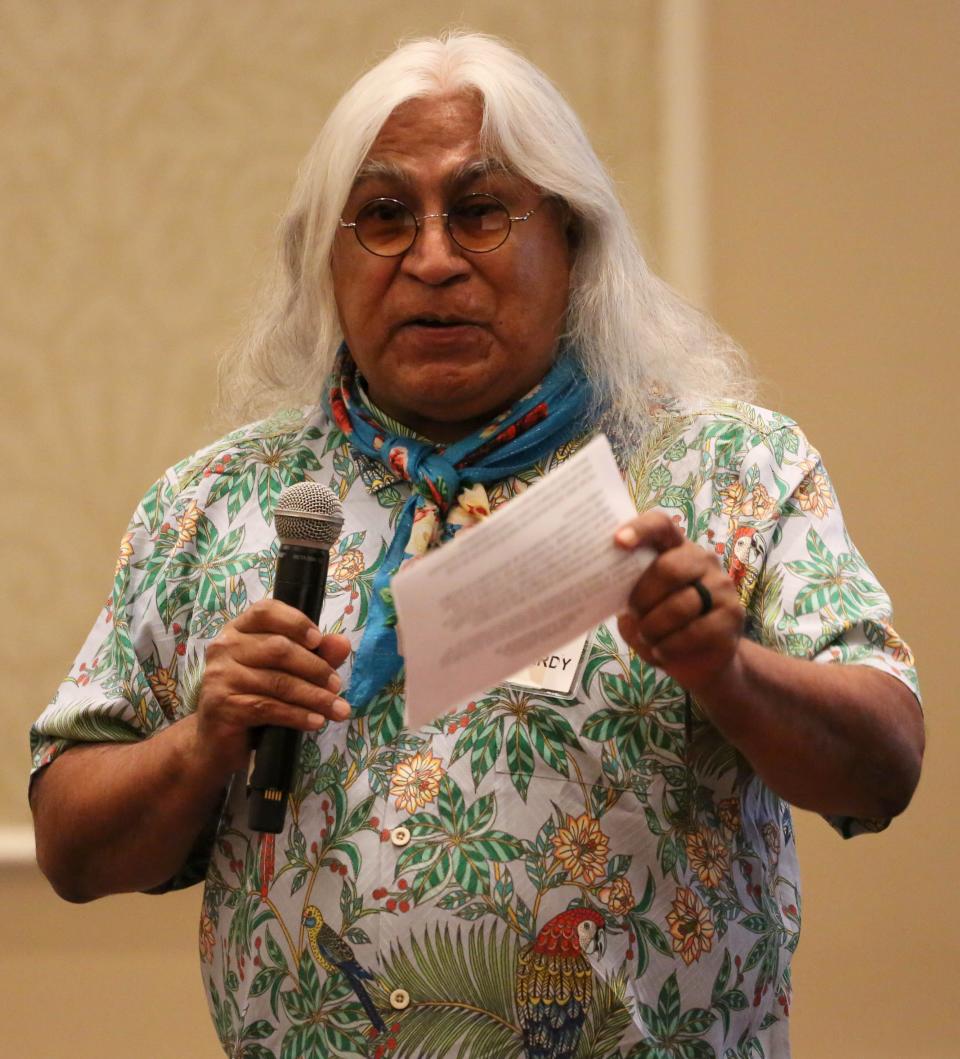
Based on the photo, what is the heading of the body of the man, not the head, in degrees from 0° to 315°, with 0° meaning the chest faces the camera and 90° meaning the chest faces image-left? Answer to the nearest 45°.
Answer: approximately 0°
